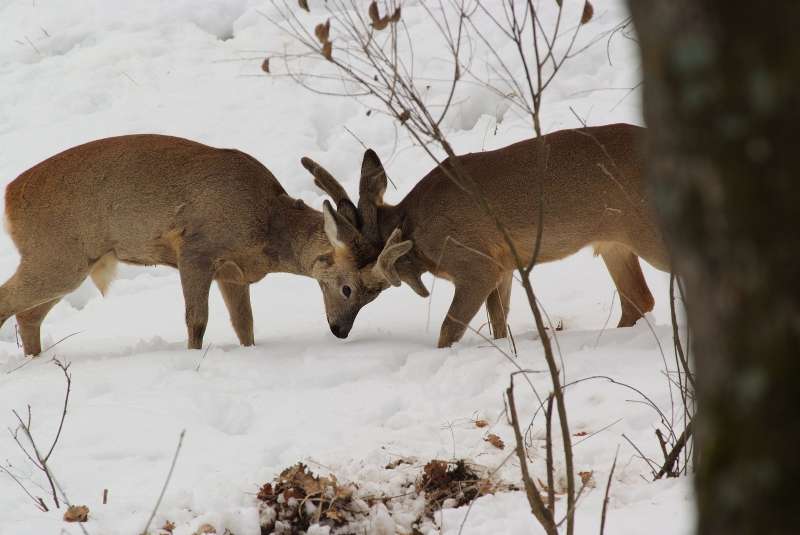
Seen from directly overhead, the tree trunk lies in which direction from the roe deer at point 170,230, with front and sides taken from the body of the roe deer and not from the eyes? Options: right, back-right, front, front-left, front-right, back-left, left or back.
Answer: right

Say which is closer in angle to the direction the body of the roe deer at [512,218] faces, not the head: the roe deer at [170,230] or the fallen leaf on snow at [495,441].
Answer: the roe deer

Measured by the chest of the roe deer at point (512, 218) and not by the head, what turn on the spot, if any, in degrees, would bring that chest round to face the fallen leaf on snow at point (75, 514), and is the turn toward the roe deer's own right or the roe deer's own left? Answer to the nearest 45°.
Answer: approximately 45° to the roe deer's own left

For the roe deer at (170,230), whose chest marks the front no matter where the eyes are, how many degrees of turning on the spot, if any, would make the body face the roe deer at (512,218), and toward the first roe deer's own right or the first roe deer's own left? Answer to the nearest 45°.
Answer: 0° — it already faces it

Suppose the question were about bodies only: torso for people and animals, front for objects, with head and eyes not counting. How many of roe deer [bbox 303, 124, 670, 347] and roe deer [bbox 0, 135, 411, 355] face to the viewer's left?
1

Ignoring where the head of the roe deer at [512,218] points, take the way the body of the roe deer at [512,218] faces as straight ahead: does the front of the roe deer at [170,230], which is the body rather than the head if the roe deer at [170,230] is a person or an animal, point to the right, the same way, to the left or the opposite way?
the opposite way

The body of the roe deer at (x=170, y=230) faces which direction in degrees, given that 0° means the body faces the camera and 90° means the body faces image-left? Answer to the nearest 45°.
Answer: approximately 270°

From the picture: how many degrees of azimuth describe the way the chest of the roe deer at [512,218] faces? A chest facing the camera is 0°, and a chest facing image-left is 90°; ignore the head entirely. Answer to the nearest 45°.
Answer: approximately 90°

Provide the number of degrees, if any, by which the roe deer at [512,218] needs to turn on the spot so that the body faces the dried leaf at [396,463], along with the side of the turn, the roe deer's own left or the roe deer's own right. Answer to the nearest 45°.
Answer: approximately 90° to the roe deer's own left

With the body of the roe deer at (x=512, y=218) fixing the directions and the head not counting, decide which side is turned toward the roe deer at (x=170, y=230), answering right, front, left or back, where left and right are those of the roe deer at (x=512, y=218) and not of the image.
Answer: front

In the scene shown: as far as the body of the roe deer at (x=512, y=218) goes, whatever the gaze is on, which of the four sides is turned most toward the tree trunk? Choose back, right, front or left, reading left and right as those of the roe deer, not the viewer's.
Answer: left
